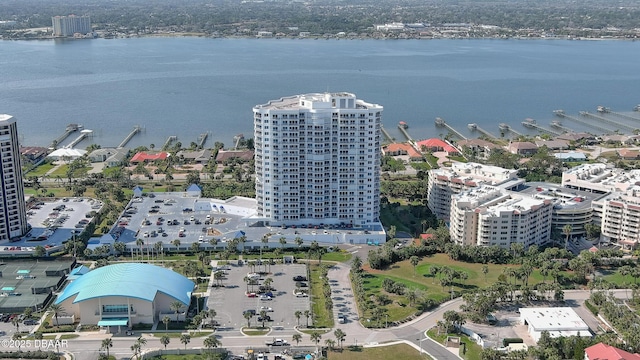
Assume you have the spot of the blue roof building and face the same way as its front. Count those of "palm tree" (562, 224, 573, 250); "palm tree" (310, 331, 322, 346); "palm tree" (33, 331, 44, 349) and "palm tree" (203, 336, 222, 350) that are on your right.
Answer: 1

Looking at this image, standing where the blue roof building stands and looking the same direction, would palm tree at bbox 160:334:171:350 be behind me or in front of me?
in front

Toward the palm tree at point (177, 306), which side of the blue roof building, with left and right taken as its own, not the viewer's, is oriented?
left

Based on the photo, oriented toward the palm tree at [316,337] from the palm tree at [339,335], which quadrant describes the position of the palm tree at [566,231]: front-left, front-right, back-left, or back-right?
back-right

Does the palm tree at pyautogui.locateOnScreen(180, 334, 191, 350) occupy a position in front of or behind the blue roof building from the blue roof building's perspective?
in front

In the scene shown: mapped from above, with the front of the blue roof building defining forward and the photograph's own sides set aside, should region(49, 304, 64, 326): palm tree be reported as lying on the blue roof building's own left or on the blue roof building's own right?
on the blue roof building's own right

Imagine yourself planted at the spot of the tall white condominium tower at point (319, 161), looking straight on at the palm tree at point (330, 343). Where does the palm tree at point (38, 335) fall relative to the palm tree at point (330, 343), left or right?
right

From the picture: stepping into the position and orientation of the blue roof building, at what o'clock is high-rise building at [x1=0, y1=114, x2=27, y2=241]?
The high-rise building is roughly at 5 o'clock from the blue roof building.

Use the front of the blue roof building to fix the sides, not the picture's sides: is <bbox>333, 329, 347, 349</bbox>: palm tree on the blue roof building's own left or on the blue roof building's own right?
on the blue roof building's own left

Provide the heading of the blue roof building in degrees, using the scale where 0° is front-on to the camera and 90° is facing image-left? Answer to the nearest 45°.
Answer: approximately 0°

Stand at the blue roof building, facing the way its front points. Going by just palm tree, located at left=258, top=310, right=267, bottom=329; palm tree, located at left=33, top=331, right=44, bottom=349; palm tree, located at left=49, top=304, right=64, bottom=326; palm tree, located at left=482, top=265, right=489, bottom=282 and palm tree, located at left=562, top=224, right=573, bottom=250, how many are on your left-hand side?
3

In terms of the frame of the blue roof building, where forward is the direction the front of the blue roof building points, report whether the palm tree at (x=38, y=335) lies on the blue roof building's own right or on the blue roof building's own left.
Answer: on the blue roof building's own right

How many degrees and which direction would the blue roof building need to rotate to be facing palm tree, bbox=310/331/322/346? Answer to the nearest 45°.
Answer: approximately 45° to its left

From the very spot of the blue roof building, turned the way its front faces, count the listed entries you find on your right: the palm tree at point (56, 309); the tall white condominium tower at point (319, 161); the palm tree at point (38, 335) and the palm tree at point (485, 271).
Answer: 2
